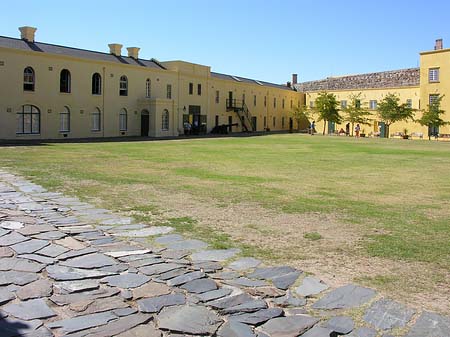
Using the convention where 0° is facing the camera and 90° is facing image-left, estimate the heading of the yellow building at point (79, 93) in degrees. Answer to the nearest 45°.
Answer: approximately 315°
